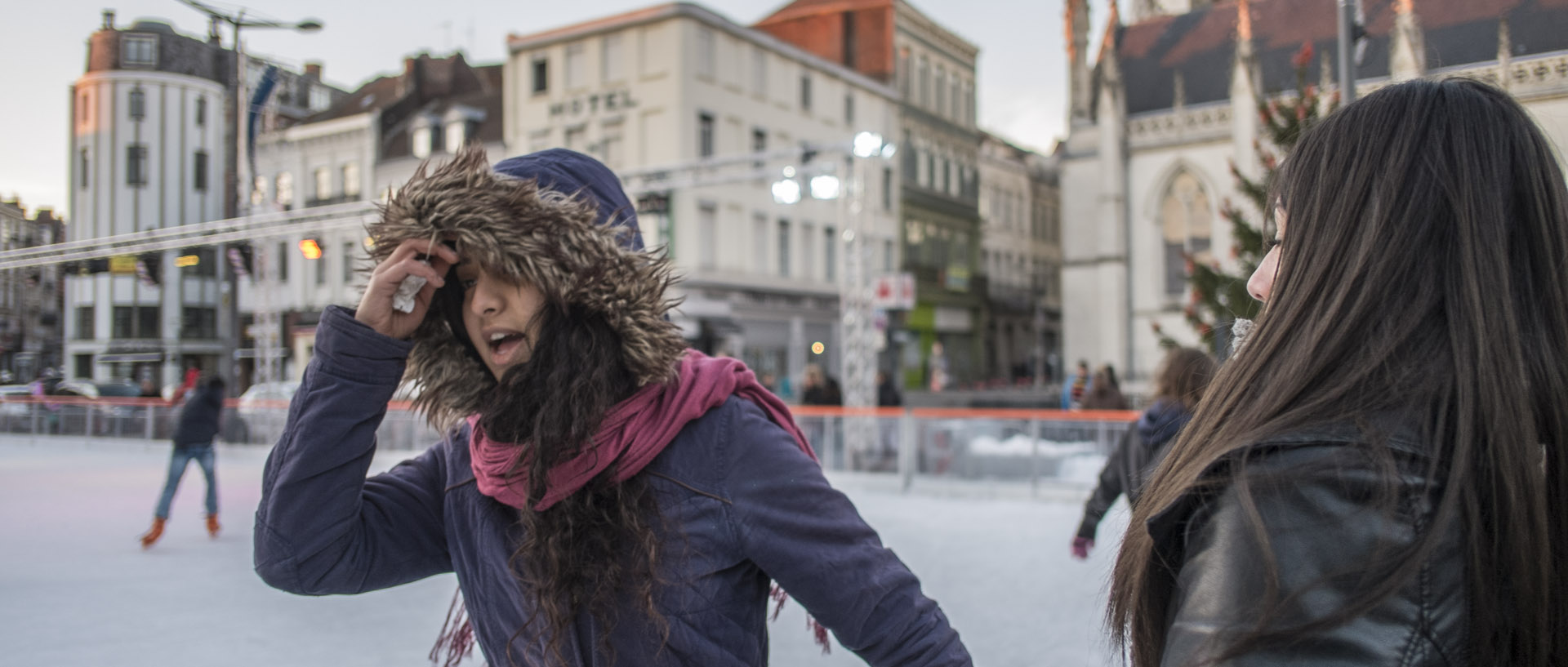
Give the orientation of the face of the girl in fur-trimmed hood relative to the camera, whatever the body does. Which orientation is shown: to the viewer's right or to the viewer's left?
to the viewer's left

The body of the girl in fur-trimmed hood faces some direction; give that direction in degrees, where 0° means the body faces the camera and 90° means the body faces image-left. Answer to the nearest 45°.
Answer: approximately 45°

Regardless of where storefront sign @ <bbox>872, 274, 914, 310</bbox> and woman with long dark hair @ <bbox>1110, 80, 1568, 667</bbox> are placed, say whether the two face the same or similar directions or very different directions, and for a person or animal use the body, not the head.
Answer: very different directions

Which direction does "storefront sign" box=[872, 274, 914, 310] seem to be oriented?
toward the camera

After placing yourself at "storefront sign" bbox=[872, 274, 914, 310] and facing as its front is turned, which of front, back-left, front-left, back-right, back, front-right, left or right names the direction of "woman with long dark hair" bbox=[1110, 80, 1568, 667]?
front

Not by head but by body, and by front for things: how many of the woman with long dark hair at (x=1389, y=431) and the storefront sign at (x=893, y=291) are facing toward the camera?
1

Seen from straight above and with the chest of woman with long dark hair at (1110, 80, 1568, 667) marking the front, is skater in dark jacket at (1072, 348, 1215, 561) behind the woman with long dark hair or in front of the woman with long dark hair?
in front

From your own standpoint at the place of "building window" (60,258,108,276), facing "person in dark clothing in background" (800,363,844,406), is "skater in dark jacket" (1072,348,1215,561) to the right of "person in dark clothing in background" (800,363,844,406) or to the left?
right

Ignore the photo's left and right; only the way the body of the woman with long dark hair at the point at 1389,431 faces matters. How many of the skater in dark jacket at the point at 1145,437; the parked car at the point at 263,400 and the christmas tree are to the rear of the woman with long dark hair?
0

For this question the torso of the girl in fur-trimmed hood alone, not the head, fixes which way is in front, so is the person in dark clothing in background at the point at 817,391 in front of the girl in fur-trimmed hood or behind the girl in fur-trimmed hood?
behind

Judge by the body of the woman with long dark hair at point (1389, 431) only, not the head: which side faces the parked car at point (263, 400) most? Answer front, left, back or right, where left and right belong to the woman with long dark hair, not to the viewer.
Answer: front

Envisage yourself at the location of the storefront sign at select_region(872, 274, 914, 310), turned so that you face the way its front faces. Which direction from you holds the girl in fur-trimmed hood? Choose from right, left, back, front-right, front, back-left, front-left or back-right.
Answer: front

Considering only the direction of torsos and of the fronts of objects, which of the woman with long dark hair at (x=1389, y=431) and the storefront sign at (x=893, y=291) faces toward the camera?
the storefront sign

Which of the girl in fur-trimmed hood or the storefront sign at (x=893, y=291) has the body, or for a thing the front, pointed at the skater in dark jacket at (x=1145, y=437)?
the storefront sign
